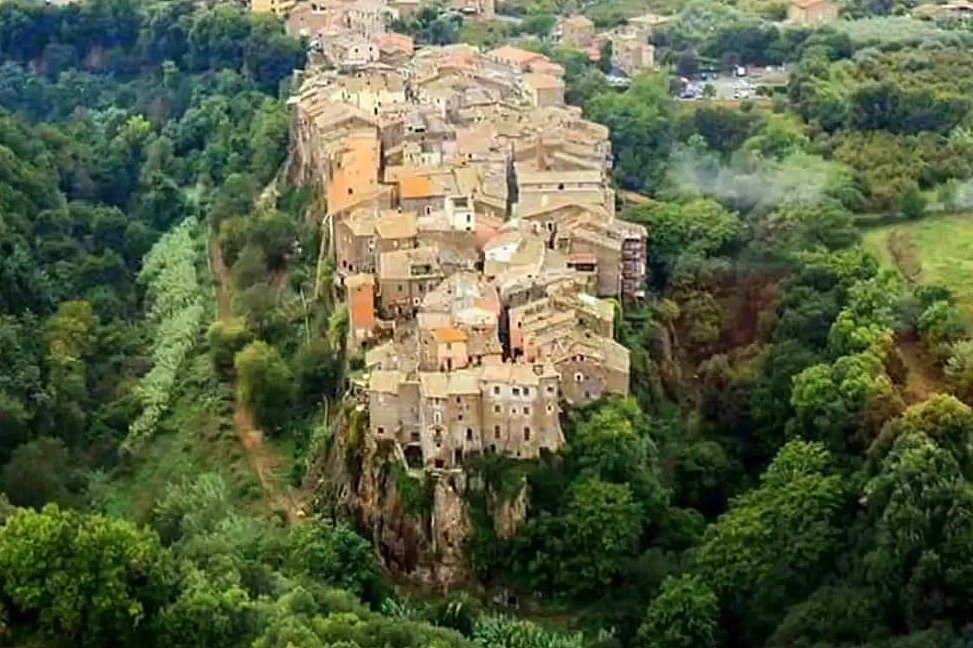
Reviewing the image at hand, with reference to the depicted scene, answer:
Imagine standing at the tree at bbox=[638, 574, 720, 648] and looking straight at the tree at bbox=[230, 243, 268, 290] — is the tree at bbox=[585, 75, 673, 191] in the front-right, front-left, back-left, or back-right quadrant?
front-right

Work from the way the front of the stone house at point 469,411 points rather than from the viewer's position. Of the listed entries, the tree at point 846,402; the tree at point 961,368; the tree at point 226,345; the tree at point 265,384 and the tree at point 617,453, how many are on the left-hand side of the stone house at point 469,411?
3

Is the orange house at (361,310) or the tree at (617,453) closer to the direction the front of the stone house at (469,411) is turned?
the tree

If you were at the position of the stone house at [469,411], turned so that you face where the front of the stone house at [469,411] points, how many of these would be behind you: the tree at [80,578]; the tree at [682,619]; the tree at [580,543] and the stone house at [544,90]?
1

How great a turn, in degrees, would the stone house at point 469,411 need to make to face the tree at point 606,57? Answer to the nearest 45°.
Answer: approximately 180°

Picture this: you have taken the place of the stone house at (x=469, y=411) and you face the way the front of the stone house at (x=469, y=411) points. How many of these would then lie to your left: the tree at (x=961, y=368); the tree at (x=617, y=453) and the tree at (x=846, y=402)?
3

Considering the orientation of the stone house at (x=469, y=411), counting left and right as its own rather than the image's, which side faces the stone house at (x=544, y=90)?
back

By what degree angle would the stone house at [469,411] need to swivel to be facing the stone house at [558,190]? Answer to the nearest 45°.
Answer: approximately 180°

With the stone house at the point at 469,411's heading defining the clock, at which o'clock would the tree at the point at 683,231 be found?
The tree is roughly at 7 o'clock from the stone house.

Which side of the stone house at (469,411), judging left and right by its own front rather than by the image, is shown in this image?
front

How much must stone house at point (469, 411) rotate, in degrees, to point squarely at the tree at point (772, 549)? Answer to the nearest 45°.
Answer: approximately 90° to its left

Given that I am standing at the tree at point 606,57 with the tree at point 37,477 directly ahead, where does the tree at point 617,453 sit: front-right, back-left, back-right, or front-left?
front-left

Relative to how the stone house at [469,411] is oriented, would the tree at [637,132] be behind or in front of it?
behind

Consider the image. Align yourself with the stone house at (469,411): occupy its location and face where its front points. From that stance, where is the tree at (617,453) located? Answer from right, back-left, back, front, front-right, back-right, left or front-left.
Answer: left
